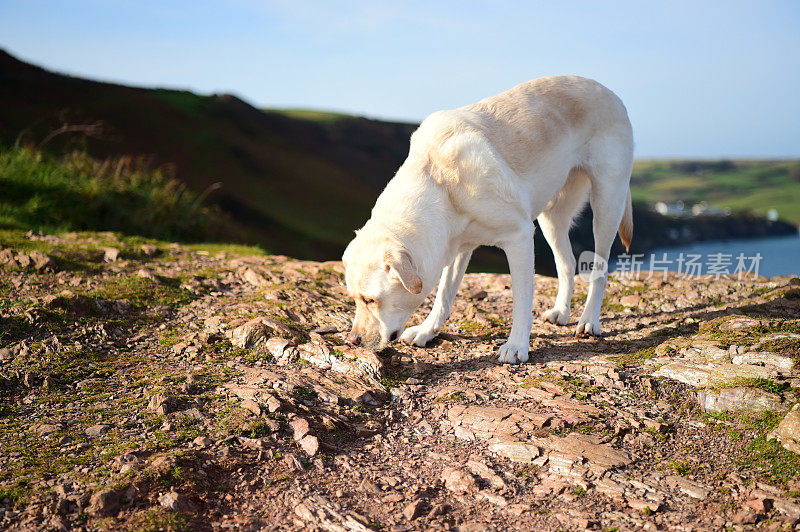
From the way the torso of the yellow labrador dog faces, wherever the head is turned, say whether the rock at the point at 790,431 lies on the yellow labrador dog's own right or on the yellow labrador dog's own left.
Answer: on the yellow labrador dog's own left

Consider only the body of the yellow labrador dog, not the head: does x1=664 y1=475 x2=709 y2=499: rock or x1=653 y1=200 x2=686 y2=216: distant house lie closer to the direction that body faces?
the rock

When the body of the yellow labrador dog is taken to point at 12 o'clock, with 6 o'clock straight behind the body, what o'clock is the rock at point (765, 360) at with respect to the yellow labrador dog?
The rock is roughly at 8 o'clock from the yellow labrador dog.

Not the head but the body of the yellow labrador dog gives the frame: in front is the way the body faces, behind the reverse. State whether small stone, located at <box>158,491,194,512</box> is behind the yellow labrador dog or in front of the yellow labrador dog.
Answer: in front

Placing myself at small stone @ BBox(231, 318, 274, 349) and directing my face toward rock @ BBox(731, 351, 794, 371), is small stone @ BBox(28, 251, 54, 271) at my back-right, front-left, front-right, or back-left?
back-left

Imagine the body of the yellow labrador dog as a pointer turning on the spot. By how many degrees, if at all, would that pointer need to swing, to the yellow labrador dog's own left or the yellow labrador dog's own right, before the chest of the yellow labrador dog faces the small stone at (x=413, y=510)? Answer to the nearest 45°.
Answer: approximately 45° to the yellow labrador dog's own left

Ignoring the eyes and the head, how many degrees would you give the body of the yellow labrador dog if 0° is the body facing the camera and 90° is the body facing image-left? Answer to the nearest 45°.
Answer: approximately 45°

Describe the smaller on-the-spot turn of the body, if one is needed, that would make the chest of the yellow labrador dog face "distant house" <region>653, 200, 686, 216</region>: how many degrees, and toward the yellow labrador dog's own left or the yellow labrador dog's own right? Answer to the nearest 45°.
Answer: approximately 135° to the yellow labrador dog's own right

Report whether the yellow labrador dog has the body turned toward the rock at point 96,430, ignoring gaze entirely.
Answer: yes

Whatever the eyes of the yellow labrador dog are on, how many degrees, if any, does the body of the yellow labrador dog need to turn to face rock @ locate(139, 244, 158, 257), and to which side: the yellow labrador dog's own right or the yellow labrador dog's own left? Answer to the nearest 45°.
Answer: approximately 90° to the yellow labrador dog's own right

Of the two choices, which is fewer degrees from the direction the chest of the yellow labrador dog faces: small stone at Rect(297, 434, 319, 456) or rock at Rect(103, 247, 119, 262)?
the small stone

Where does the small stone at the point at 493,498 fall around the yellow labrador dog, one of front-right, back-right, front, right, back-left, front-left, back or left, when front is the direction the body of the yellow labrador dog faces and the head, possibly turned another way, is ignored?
front-left

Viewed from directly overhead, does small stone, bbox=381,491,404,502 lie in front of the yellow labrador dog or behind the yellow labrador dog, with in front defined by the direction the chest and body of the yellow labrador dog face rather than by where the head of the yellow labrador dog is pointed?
in front
